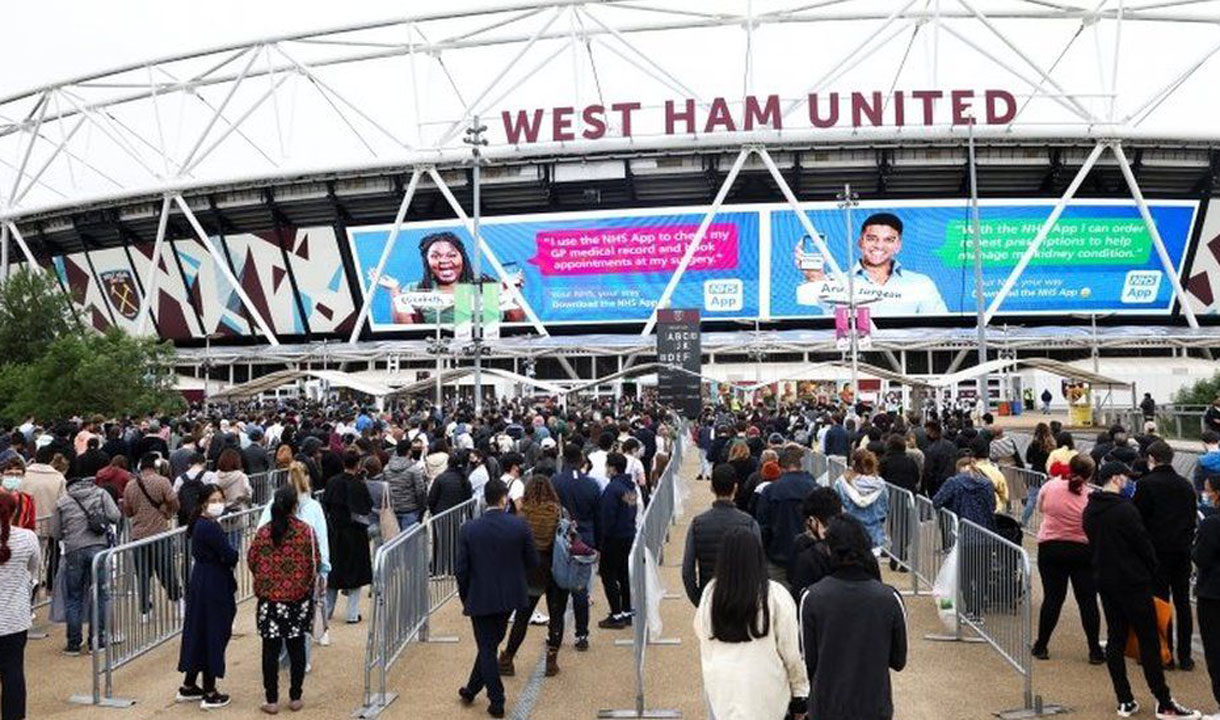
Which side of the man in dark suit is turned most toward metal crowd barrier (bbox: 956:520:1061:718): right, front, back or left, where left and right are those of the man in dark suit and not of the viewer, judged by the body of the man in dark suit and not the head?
right

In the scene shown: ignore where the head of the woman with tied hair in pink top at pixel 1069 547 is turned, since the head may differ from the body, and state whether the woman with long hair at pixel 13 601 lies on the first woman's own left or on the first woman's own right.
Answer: on the first woman's own left

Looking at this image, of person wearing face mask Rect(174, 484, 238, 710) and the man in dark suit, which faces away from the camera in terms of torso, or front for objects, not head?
the man in dark suit

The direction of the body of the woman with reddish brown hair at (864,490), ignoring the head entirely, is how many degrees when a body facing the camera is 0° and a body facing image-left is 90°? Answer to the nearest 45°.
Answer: approximately 180°

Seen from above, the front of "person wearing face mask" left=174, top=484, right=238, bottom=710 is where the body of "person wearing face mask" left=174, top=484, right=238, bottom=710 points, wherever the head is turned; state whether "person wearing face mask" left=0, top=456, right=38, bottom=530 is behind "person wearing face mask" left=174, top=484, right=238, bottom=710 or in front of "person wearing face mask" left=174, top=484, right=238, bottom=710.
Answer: behind

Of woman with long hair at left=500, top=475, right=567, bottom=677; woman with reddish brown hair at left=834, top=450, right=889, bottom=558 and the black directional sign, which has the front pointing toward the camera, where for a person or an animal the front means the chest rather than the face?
the black directional sign

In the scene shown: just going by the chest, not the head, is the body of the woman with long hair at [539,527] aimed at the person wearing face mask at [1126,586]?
no

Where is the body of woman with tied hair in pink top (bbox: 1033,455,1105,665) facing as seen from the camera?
away from the camera

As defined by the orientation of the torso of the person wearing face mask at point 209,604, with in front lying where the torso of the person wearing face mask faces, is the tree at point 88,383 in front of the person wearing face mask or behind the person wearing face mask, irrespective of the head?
behind

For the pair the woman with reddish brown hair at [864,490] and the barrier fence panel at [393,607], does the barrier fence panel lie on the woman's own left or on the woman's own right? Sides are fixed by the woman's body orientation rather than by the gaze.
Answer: on the woman's own left

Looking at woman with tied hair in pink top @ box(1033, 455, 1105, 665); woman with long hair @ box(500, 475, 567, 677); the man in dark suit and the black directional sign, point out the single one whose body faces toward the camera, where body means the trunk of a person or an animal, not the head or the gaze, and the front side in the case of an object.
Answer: the black directional sign

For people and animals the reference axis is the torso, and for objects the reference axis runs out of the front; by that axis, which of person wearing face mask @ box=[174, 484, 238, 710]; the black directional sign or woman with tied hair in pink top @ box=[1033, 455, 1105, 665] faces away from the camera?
the woman with tied hair in pink top

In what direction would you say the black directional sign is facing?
toward the camera

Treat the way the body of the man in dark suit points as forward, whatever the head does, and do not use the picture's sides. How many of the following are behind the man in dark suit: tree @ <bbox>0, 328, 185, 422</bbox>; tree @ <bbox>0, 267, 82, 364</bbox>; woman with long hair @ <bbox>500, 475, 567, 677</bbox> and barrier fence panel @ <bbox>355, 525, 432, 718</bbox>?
0

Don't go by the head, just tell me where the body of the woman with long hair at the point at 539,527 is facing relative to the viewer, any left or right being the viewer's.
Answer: facing away from the viewer

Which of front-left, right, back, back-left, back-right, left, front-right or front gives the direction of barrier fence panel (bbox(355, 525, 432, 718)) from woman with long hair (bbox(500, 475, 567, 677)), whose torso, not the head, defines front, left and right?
left

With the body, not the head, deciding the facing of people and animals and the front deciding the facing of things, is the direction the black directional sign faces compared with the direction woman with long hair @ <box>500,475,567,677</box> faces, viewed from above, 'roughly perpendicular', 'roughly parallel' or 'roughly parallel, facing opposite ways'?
roughly parallel, facing opposite ways

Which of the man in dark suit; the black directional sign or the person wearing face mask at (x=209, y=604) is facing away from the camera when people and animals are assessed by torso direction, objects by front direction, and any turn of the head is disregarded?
the man in dark suit

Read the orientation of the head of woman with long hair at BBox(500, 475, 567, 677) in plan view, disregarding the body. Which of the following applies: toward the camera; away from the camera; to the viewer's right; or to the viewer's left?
away from the camera
